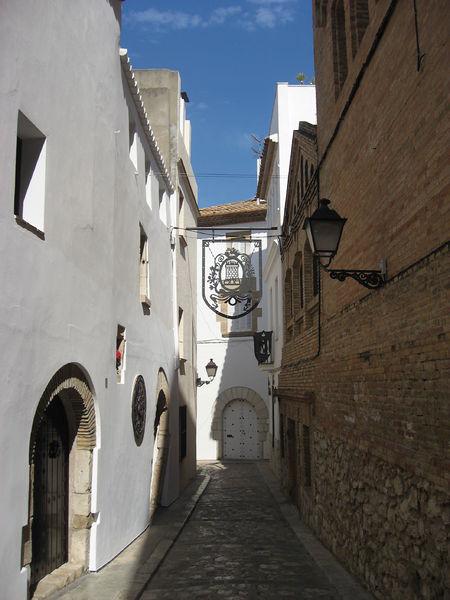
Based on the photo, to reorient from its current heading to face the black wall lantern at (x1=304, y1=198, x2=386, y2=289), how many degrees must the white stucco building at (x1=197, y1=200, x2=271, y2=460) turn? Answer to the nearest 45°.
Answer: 0° — it already faces it

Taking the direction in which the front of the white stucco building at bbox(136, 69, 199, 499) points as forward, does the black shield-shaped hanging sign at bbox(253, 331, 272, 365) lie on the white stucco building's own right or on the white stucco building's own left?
on the white stucco building's own left

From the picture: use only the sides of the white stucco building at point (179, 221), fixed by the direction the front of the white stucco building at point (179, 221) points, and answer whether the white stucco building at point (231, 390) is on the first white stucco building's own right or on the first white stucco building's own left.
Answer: on the first white stucco building's own left

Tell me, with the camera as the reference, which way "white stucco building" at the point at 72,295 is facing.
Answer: facing to the right of the viewer

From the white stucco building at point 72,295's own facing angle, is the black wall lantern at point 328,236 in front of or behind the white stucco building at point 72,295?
in front

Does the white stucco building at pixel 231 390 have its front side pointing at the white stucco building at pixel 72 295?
yes

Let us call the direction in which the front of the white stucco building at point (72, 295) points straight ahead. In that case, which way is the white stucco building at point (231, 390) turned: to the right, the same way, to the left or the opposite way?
to the right

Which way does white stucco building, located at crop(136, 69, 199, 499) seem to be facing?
to the viewer's right

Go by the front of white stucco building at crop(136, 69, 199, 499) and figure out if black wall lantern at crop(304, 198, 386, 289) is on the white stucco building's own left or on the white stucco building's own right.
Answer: on the white stucco building's own right
